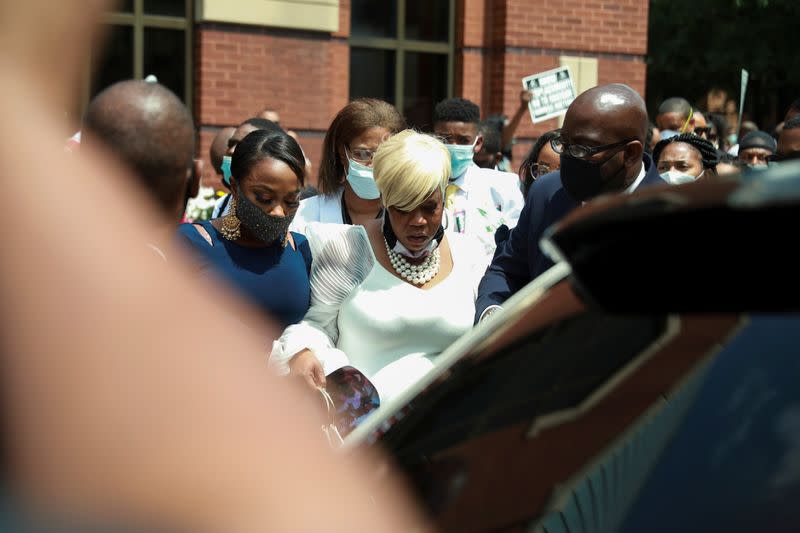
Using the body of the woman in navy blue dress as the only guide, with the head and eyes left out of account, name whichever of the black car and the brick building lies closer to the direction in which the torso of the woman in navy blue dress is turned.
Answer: the black car

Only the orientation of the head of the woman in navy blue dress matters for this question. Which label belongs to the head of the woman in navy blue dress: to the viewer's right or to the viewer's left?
to the viewer's right

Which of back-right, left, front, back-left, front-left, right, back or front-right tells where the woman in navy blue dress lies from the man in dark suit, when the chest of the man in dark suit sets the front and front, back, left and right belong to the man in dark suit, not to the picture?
front-right

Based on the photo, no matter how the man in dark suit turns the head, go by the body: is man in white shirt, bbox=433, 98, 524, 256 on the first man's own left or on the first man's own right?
on the first man's own right

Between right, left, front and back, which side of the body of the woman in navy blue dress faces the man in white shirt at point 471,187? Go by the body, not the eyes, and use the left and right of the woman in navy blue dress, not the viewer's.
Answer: left

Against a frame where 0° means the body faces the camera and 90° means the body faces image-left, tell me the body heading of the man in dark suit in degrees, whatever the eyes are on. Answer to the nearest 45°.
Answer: approximately 45°

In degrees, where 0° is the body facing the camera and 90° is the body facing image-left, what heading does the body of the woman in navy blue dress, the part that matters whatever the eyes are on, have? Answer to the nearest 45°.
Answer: approximately 315°

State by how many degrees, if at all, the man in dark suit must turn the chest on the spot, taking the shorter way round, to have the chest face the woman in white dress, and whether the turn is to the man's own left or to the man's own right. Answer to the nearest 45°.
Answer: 0° — they already face them

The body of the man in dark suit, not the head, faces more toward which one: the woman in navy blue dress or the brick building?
the woman in navy blue dress

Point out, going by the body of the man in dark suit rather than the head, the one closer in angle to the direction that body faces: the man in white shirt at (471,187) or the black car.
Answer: the black car
